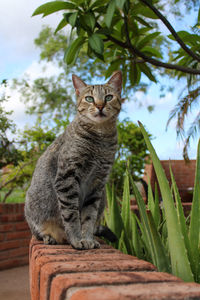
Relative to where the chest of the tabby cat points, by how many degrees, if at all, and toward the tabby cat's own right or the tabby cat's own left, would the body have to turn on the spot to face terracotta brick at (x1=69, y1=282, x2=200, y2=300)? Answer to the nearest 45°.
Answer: approximately 45° to the tabby cat's own right

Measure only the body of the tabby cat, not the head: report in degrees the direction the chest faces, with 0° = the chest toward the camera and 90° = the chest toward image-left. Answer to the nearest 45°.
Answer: approximately 315°

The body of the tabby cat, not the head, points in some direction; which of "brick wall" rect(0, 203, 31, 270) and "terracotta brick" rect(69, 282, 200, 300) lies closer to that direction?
the terracotta brick

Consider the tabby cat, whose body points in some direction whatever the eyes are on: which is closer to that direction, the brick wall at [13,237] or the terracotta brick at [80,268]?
the terracotta brick

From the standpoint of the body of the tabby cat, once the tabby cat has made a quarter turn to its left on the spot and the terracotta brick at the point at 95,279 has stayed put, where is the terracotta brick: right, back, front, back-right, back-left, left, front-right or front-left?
back-right

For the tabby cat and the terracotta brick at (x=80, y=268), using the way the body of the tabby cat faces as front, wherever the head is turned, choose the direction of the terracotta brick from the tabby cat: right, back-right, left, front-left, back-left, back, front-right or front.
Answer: front-right
